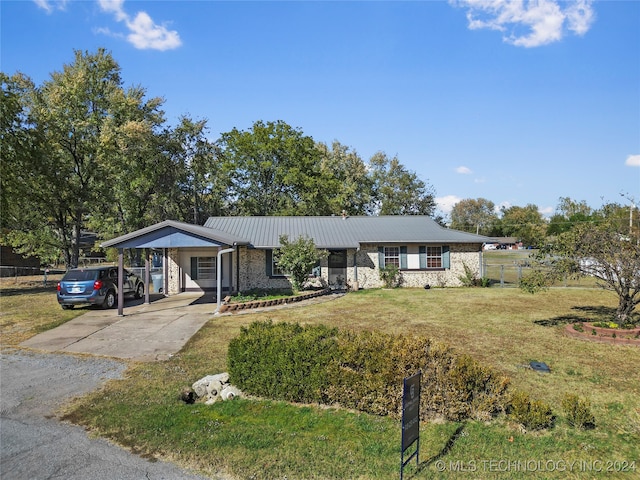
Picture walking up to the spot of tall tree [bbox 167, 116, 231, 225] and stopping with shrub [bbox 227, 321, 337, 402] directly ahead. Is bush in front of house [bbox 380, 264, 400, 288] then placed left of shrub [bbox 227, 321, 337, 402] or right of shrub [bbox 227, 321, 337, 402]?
left

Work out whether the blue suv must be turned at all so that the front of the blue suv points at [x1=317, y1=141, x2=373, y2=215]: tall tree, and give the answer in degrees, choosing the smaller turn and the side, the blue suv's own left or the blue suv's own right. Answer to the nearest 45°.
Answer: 0° — it already faces it

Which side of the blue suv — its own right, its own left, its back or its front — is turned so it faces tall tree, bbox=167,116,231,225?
front

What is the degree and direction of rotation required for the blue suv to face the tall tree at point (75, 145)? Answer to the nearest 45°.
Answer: approximately 45° to its left

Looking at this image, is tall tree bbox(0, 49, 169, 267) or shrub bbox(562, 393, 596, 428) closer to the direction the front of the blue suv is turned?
the tall tree

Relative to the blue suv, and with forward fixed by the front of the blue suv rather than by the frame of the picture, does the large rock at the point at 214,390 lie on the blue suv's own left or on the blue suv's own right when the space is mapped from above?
on the blue suv's own right

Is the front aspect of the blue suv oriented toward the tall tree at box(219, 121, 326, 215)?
yes

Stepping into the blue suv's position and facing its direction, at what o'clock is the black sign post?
The black sign post is roughly at 4 o'clock from the blue suv.

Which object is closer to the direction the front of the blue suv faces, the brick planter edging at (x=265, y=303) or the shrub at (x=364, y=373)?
the brick planter edging

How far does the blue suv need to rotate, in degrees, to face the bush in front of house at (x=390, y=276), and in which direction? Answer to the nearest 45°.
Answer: approximately 45° to its right

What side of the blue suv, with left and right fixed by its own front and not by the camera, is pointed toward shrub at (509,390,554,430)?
right

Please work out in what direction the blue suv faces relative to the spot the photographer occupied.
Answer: facing away from the viewer and to the right of the viewer

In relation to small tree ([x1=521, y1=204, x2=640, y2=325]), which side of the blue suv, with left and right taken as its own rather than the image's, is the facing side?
right
